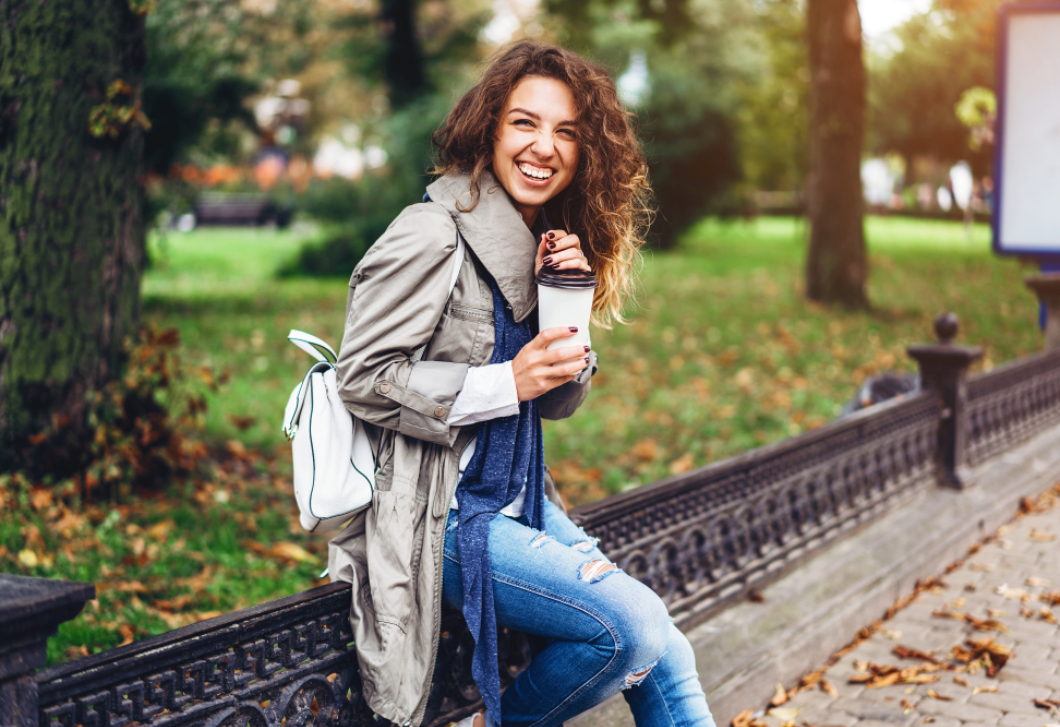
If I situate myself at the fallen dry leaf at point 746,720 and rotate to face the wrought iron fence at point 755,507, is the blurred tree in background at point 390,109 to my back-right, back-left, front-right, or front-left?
front-left

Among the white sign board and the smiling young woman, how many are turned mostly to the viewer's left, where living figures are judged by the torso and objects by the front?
0

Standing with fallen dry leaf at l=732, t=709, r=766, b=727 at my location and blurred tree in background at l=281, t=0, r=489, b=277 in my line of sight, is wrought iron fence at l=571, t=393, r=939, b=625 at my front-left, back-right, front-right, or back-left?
front-right

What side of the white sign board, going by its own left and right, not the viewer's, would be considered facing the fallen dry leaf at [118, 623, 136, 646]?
front

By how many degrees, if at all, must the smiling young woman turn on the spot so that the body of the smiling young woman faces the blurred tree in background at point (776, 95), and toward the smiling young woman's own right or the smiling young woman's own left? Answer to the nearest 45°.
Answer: approximately 135° to the smiling young woman's own left

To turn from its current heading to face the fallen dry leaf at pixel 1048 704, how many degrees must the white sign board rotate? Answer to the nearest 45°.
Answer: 0° — it already faces it

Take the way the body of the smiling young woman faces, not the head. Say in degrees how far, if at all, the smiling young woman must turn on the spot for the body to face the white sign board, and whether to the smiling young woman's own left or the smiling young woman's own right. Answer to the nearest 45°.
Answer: approximately 90° to the smiling young woman's own left

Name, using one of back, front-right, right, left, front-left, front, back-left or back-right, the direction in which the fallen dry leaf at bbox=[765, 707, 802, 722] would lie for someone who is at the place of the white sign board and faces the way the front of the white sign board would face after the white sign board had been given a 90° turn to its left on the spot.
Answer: right

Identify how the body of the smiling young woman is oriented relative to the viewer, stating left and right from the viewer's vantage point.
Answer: facing the viewer and to the right of the viewer

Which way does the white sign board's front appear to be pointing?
toward the camera

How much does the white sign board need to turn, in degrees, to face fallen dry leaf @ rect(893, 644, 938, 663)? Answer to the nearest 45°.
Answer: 0° — it already faces it

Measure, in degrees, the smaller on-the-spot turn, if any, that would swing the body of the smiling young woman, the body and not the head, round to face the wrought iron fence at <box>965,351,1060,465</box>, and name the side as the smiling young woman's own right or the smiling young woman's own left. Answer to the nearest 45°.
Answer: approximately 90° to the smiling young woman's own left
